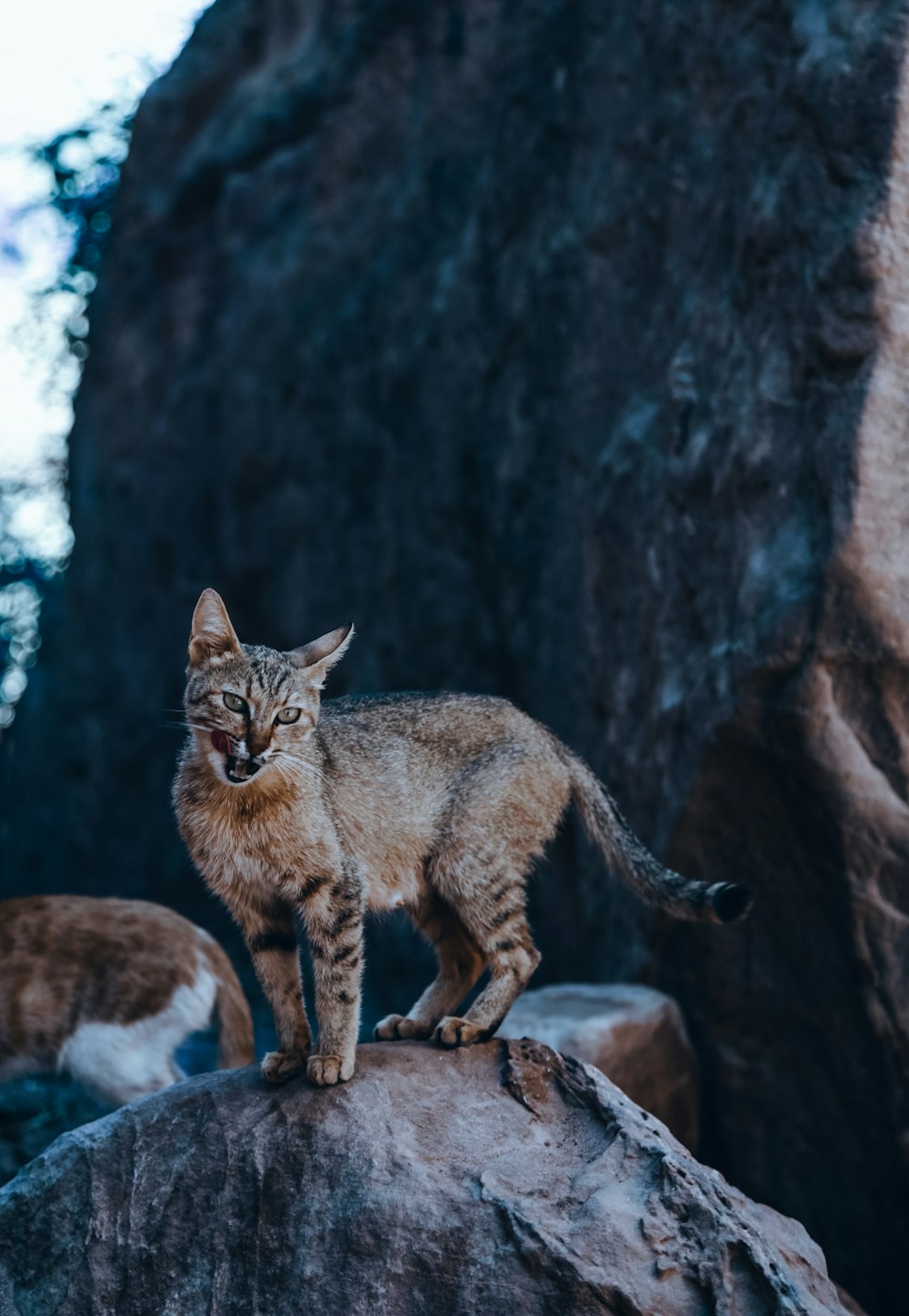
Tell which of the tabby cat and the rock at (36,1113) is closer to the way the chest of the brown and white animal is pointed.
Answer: the rock

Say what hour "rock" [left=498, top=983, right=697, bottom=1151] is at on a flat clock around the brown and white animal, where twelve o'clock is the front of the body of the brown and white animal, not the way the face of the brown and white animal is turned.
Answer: The rock is roughly at 6 o'clock from the brown and white animal.

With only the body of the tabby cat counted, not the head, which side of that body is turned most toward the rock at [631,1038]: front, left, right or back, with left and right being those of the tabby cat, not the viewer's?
back

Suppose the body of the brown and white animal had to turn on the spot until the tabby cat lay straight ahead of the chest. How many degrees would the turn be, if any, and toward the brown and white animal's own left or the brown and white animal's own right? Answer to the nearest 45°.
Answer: approximately 135° to the brown and white animal's own left

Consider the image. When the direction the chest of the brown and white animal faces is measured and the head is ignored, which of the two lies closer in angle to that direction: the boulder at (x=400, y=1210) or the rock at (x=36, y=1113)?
the rock

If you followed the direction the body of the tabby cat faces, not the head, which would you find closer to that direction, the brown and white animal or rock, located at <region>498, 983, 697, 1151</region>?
the brown and white animal

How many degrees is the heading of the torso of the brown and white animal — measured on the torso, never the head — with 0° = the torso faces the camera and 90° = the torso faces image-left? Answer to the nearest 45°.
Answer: approximately 90°

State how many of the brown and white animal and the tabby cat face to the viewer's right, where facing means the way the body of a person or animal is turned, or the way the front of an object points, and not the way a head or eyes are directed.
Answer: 0

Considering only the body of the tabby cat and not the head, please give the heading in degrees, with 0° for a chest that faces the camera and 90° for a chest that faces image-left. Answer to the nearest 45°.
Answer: approximately 45°
